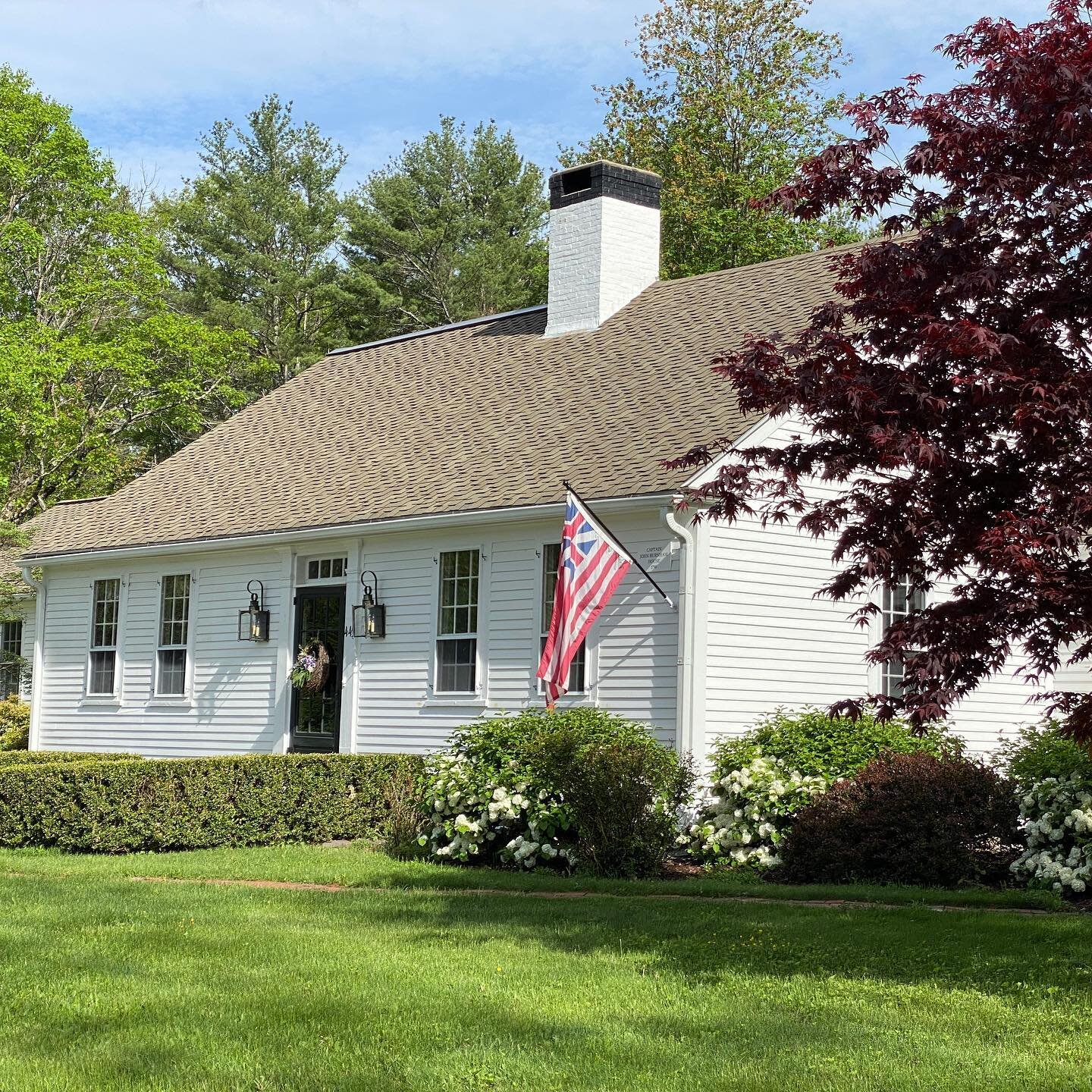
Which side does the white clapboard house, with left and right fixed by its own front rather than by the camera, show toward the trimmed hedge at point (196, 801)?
front

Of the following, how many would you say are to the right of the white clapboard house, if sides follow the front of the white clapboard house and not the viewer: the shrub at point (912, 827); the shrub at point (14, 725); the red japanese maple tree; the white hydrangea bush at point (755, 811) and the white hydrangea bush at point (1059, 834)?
1

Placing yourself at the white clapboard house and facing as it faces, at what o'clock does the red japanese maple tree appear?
The red japanese maple tree is roughly at 10 o'clock from the white clapboard house.

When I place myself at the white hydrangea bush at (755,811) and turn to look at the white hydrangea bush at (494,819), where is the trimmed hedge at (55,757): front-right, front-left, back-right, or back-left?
front-right

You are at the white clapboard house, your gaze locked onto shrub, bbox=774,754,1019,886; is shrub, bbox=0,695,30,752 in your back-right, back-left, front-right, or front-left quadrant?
back-right

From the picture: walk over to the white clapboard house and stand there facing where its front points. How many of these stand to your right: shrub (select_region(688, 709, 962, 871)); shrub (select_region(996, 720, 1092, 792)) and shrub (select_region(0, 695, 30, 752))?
1

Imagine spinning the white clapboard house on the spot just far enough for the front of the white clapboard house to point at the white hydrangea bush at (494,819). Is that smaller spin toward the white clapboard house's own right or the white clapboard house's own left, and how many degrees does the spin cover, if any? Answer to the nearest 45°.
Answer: approximately 45° to the white clapboard house's own left

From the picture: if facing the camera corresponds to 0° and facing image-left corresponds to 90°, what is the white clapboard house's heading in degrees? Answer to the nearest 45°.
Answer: approximately 45°

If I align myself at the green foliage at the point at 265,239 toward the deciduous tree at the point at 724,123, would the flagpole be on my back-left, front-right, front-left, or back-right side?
front-right

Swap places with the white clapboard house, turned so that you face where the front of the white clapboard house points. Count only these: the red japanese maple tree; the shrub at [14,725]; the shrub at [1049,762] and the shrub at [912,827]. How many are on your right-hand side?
1

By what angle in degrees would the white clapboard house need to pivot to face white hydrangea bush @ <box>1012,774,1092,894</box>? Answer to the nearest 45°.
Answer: approximately 90° to its left

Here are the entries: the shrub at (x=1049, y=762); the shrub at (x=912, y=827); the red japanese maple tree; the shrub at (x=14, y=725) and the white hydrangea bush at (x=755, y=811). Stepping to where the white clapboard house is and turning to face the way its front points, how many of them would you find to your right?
1

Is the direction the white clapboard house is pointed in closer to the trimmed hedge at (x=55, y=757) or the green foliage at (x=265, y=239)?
the trimmed hedge
